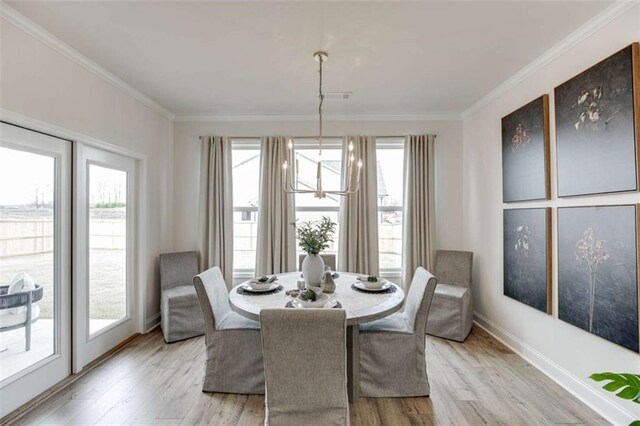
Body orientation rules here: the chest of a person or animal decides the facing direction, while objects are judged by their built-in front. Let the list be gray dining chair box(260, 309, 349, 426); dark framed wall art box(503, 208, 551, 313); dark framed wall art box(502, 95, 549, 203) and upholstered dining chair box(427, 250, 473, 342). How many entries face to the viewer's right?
0

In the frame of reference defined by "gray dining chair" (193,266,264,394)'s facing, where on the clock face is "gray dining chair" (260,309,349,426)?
"gray dining chair" (260,309,349,426) is roughly at 2 o'clock from "gray dining chair" (193,266,264,394).

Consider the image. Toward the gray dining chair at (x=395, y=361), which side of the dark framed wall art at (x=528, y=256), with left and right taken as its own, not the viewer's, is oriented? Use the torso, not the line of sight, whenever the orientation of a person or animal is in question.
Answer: front

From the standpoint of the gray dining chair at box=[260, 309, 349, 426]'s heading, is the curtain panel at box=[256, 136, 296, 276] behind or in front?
in front

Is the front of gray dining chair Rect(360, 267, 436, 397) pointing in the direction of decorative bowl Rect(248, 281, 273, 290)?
yes

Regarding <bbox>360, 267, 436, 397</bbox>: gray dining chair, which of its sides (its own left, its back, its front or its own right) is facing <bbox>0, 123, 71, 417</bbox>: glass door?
front

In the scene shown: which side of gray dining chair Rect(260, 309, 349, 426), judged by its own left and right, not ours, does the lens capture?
back

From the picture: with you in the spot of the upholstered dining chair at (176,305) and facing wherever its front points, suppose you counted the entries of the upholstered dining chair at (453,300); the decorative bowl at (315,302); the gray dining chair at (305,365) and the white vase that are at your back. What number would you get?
0

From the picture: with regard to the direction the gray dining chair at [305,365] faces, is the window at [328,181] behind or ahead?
ahead

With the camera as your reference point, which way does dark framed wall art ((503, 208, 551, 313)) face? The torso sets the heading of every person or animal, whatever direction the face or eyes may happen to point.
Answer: facing the viewer and to the left of the viewer

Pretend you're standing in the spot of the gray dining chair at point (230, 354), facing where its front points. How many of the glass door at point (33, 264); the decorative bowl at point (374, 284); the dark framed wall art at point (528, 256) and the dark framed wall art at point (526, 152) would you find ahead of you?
3

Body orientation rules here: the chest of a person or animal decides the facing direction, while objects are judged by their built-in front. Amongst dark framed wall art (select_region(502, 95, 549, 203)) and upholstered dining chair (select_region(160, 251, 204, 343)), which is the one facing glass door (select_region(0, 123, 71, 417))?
the dark framed wall art

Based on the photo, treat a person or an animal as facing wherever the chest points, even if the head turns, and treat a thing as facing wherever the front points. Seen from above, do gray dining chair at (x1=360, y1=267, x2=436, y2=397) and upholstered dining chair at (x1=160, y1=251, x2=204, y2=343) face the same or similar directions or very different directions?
very different directions

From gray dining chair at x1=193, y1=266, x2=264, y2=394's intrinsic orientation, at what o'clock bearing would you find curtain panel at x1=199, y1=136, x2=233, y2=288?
The curtain panel is roughly at 9 o'clock from the gray dining chair.

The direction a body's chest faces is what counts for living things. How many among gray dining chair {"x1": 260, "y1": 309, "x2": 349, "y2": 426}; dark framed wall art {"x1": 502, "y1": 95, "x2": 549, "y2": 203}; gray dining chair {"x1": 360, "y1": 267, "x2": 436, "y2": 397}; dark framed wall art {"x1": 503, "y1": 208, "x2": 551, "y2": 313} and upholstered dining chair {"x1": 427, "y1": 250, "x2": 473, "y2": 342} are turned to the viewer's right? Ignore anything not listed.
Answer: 0

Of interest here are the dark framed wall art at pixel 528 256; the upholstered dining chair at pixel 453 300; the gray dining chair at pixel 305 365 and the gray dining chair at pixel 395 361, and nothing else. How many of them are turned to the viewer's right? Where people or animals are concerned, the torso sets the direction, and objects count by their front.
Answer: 0

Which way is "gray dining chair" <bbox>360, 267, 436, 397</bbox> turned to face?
to the viewer's left

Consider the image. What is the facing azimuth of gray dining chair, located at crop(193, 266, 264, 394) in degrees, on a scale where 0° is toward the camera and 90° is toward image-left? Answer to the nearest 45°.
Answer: approximately 270°
